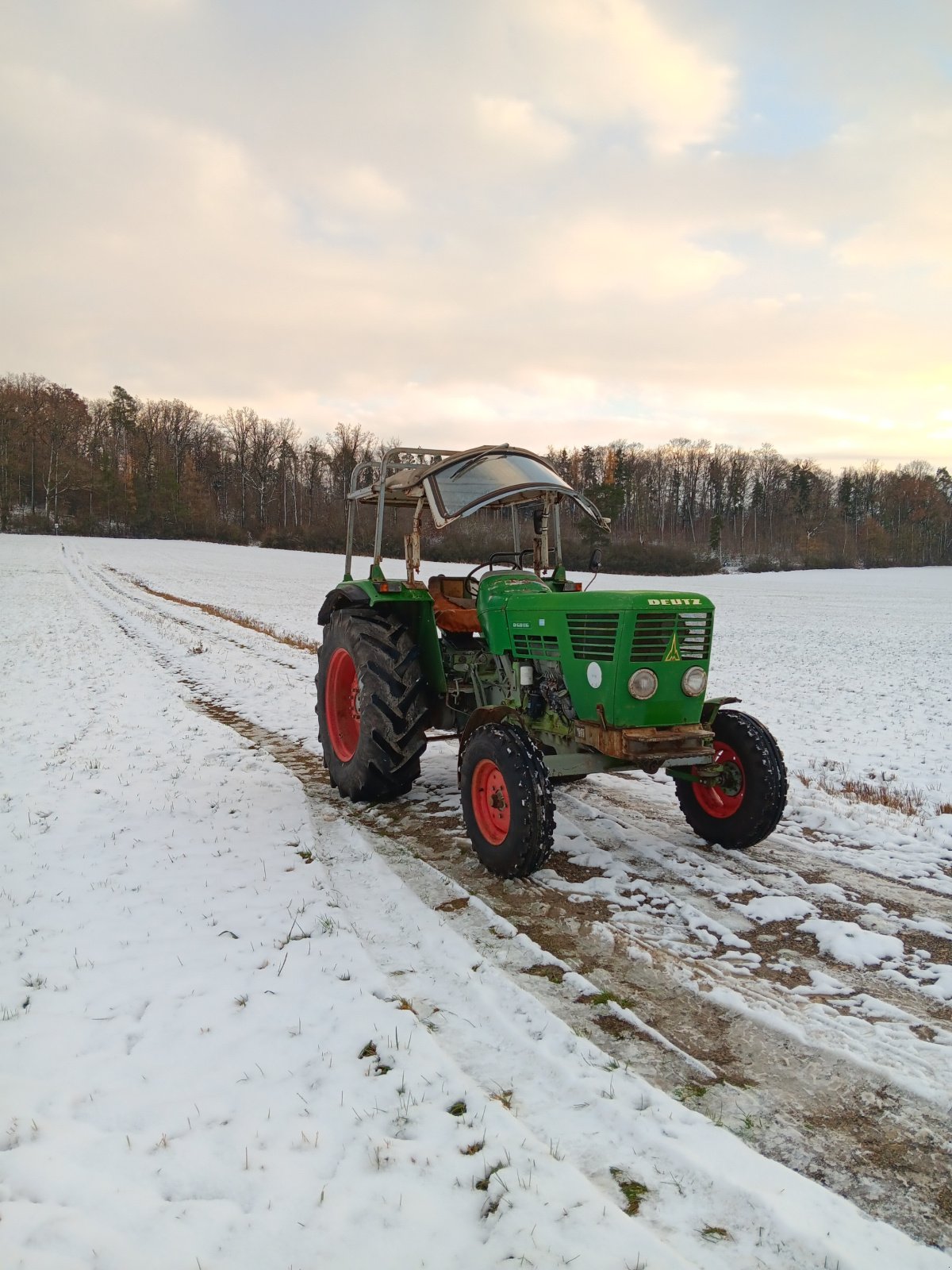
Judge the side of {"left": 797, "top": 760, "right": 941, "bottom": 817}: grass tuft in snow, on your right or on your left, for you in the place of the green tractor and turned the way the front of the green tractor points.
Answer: on your left

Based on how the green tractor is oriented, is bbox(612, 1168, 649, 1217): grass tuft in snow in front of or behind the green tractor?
in front

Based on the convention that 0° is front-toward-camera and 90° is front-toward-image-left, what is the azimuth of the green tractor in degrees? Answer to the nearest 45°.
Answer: approximately 315°

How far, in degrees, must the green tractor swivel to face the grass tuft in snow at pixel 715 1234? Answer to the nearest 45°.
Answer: approximately 45° to its right
